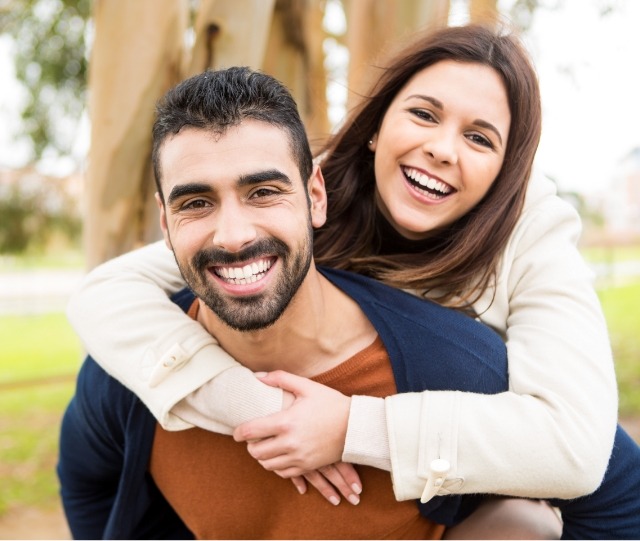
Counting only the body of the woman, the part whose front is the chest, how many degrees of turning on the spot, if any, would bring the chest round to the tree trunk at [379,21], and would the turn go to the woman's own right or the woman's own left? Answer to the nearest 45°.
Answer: approximately 180°

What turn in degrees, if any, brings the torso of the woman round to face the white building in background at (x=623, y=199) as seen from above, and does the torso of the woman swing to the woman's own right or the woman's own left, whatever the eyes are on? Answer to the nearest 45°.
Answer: approximately 180°

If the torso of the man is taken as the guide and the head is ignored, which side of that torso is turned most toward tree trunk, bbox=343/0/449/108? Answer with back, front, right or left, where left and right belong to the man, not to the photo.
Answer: back

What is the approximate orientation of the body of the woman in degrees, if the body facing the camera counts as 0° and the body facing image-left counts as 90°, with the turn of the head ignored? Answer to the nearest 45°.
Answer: approximately 0°

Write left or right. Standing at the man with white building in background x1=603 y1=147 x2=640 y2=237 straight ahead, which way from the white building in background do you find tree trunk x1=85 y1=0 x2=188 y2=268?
left

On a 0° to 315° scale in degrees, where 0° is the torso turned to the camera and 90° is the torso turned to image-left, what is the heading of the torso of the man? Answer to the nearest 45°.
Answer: approximately 0°

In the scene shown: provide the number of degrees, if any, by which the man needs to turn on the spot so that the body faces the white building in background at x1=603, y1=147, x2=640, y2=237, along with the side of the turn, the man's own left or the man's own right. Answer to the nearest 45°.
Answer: approximately 135° to the man's own left
